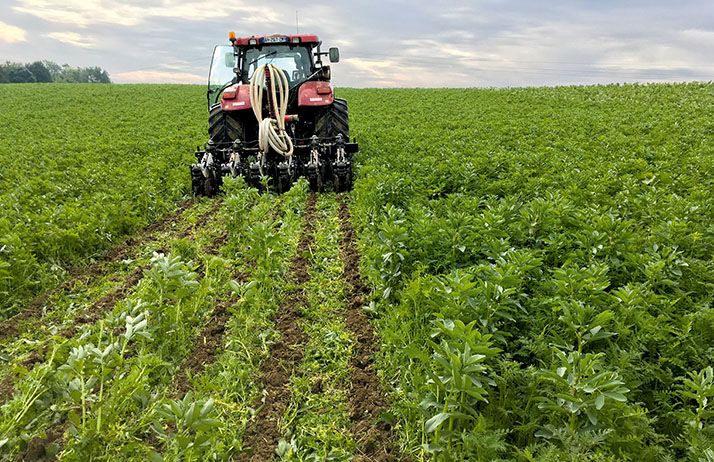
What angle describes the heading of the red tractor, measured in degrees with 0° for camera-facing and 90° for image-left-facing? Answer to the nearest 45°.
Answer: approximately 180°
